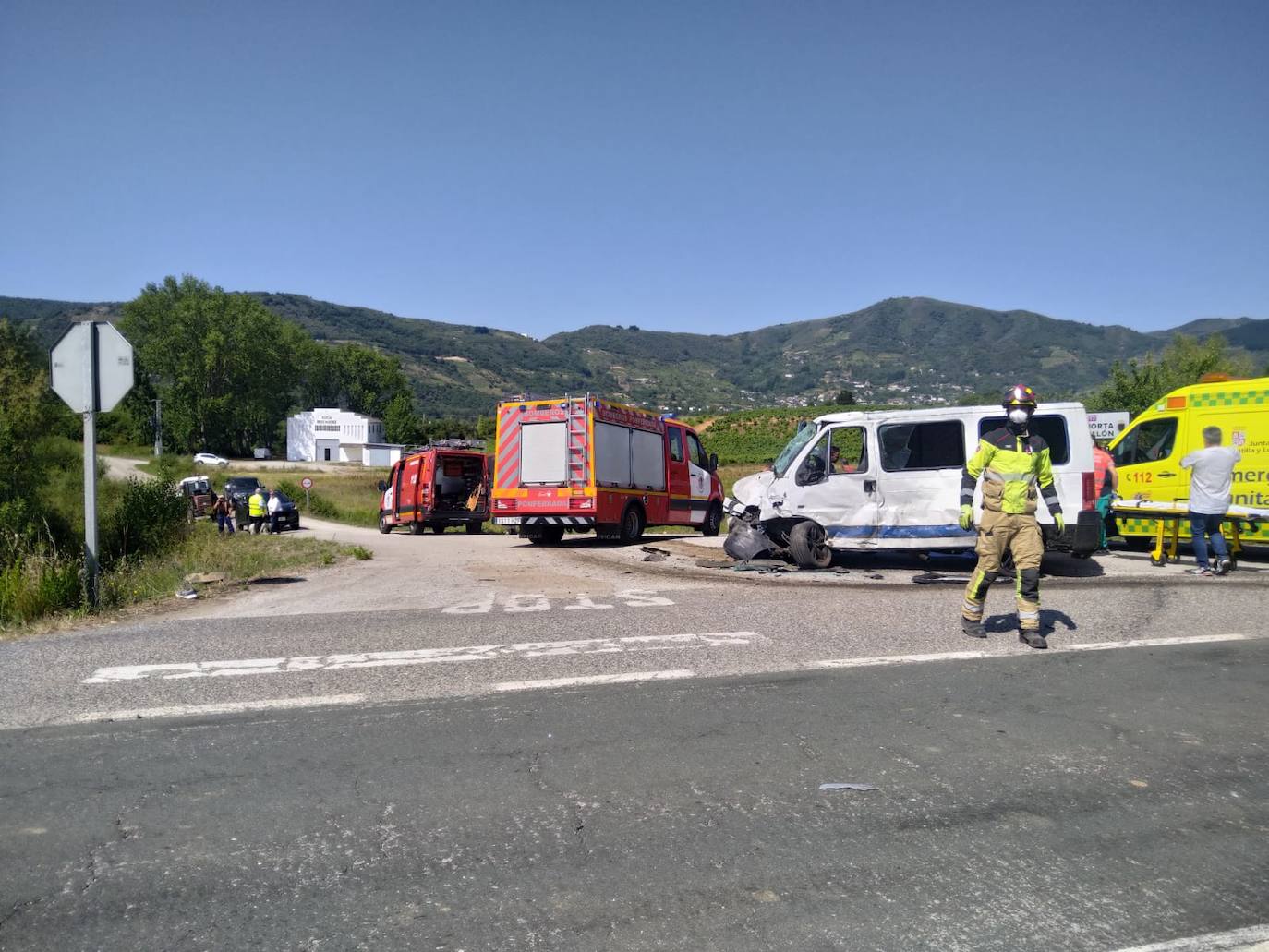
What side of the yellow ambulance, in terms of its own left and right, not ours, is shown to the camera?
left

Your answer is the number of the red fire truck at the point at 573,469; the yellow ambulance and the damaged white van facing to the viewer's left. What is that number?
2

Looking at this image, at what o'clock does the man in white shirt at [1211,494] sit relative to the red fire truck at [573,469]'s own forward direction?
The man in white shirt is roughly at 3 o'clock from the red fire truck.

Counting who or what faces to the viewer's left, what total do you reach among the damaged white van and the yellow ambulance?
2

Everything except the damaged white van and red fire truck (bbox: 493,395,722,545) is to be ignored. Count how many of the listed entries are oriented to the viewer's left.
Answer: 1

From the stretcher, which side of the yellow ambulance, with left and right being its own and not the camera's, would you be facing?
left

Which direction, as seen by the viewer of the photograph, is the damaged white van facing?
facing to the left of the viewer

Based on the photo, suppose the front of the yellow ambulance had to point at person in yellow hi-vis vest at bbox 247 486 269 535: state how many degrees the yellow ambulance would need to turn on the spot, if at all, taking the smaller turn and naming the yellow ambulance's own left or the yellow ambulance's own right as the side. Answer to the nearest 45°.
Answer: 0° — it already faces them

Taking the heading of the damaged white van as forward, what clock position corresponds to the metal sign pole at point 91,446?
The metal sign pole is roughly at 11 o'clock from the damaged white van.

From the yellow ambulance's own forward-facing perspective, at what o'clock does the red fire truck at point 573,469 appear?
The red fire truck is roughly at 12 o'clock from the yellow ambulance.

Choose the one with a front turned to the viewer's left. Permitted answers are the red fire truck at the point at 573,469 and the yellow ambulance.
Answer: the yellow ambulance

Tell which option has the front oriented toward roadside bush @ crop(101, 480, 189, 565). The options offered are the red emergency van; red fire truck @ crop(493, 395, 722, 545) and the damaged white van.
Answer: the damaged white van

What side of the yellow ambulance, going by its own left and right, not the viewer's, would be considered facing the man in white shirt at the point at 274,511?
front

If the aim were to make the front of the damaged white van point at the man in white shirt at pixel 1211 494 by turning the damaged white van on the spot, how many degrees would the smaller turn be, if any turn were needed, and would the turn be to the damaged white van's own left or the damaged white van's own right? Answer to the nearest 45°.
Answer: approximately 180°
